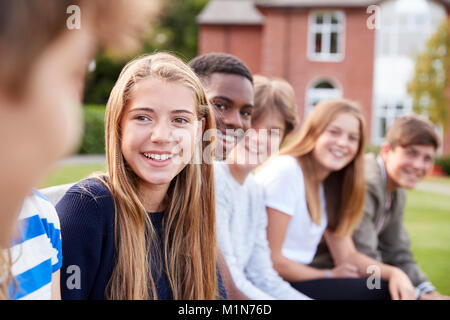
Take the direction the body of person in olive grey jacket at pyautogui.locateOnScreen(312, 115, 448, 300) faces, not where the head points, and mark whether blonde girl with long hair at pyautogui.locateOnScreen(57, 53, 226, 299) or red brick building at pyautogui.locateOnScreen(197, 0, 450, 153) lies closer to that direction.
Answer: the blonde girl with long hair

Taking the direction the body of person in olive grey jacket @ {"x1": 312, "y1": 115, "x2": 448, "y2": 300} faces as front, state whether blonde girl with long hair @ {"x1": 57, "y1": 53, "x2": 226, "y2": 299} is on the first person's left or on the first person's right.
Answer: on the first person's right

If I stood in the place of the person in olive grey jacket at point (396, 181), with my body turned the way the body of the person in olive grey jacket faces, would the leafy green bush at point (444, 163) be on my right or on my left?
on my left

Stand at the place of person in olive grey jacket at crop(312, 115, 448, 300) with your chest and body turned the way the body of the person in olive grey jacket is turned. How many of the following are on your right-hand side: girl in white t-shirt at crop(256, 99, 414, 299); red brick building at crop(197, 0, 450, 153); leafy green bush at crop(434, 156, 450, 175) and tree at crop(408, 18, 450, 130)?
1

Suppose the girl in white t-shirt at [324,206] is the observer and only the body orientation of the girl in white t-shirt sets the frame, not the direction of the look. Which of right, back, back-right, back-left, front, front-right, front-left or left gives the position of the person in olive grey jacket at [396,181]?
left

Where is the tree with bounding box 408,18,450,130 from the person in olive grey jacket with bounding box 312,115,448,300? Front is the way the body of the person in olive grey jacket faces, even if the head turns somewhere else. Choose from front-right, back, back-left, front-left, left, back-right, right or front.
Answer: back-left

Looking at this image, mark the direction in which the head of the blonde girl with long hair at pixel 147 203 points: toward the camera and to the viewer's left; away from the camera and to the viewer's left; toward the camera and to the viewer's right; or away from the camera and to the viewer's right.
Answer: toward the camera and to the viewer's left

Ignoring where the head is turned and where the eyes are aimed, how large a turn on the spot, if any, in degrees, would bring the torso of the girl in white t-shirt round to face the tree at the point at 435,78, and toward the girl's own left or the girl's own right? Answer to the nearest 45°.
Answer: approximately 135° to the girl's own left
